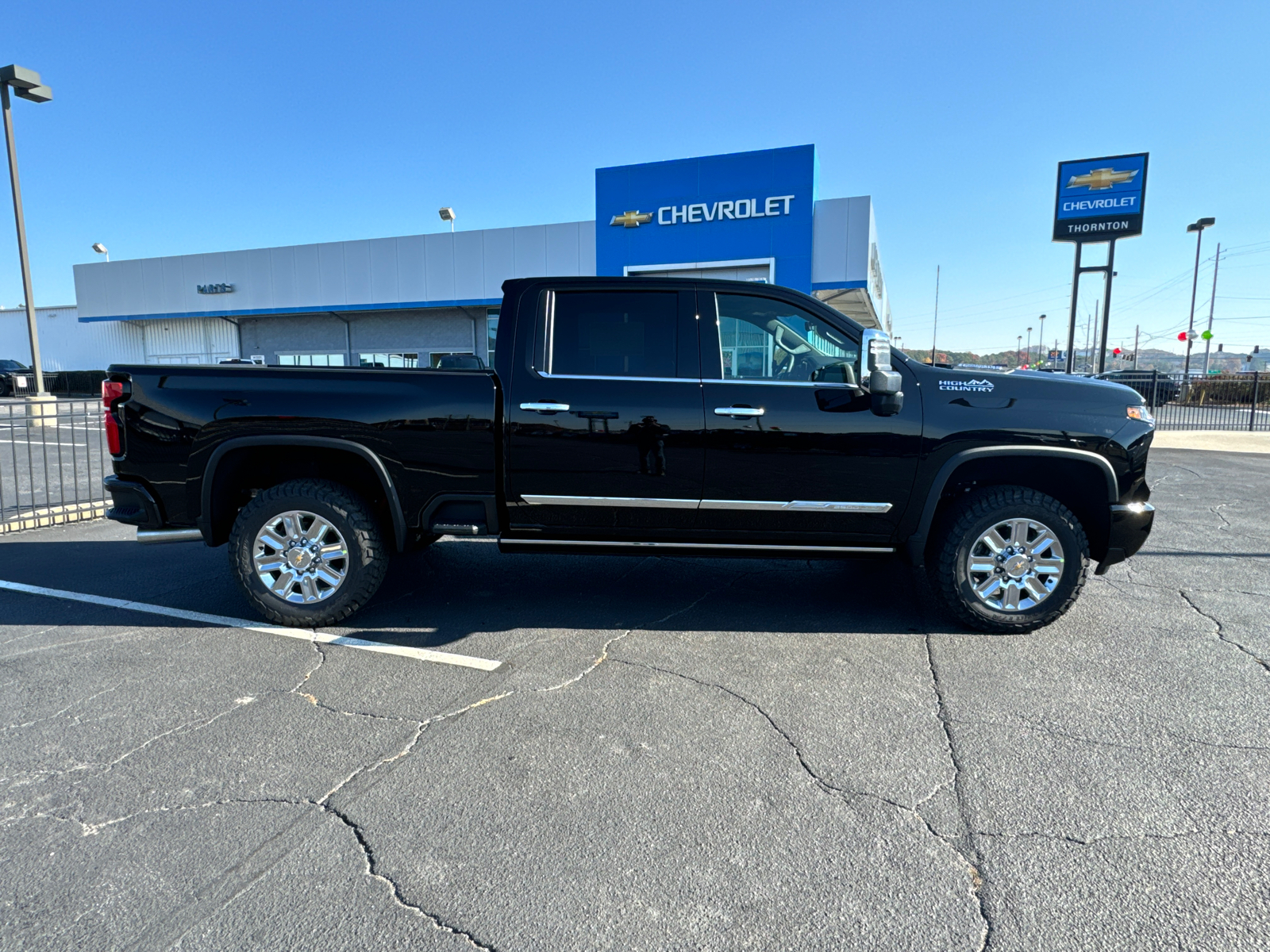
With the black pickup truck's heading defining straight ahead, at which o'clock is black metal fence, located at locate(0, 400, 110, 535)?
The black metal fence is roughly at 7 o'clock from the black pickup truck.

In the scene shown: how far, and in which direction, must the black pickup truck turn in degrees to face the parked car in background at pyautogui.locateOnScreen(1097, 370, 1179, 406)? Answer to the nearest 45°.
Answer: approximately 45° to its left

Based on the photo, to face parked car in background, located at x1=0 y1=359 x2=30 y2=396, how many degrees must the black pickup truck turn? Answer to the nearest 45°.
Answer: approximately 135° to its left

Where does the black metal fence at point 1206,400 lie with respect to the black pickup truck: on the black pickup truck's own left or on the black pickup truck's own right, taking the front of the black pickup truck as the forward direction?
on the black pickup truck's own left

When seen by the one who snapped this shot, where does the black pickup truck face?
facing to the right of the viewer

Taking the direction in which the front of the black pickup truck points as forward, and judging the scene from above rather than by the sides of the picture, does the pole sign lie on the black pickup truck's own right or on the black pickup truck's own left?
on the black pickup truck's own left

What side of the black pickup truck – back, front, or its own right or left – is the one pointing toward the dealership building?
left

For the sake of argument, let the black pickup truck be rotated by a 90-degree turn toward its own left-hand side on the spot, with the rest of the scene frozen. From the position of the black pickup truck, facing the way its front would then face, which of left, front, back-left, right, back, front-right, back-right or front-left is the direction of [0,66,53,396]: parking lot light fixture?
front-left

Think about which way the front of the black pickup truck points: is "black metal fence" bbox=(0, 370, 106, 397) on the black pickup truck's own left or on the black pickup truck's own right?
on the black pickup truck's own left
